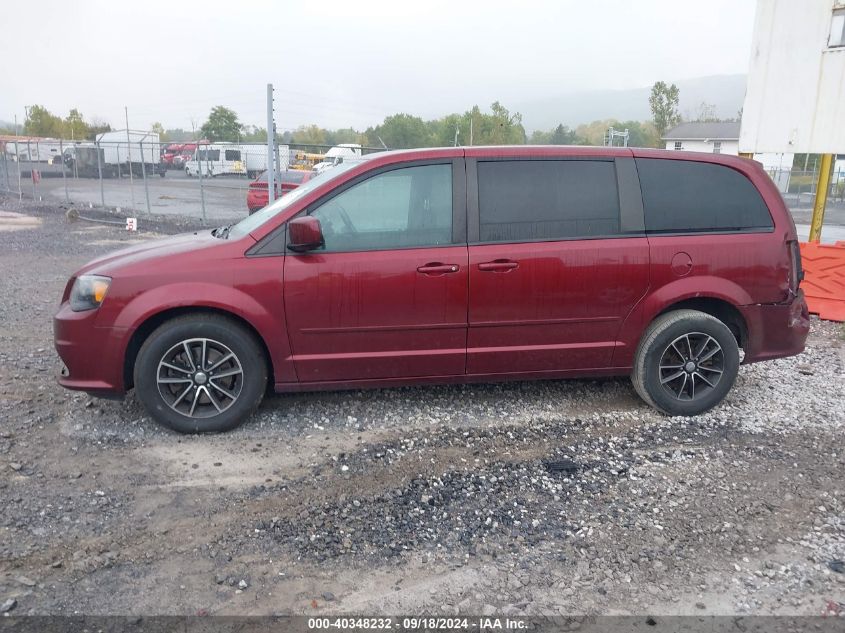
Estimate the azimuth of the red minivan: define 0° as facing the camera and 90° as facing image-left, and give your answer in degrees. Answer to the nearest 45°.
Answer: approximately 90°

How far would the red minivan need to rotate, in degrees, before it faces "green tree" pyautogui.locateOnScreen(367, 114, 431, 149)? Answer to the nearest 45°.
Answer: approximately 90° to its right

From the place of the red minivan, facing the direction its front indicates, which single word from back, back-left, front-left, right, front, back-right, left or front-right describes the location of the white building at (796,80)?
back-right

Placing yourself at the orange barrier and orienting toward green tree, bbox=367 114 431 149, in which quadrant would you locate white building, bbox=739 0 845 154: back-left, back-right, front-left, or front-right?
front-right

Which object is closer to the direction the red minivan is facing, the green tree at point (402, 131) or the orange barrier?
the green tree

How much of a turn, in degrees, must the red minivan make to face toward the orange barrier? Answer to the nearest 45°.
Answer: approximately 135° to its right

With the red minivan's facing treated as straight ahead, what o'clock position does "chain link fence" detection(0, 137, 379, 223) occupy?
The chain link fence is roughly at 2 o'clock from the red minivan.

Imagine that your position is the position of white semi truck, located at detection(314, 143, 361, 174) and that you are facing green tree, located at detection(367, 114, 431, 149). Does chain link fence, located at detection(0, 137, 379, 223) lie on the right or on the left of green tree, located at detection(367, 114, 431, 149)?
left

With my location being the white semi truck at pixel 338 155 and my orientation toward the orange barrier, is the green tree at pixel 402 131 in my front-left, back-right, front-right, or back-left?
back-left

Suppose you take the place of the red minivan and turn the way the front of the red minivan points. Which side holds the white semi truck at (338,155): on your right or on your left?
on your right

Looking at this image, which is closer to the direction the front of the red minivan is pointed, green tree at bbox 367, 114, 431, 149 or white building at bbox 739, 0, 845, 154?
the green tree
